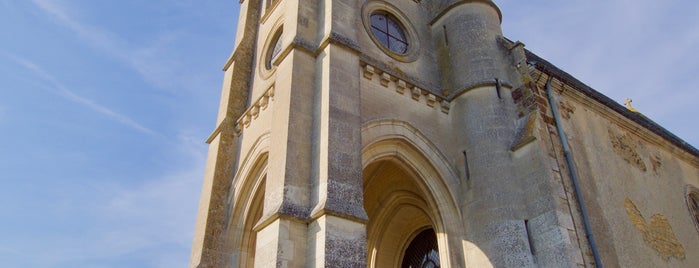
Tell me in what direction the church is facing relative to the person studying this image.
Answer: facing the viewer and to the left of the viewer
